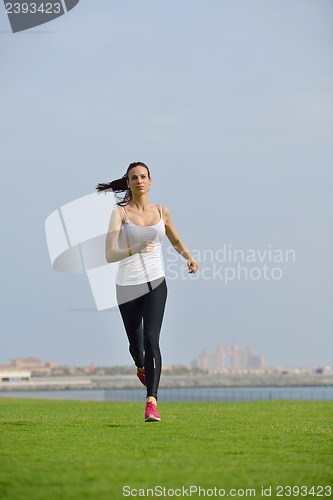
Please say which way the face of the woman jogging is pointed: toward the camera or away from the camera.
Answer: toward the camera

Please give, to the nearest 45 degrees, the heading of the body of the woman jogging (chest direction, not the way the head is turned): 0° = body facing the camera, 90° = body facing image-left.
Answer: approximately 0°
